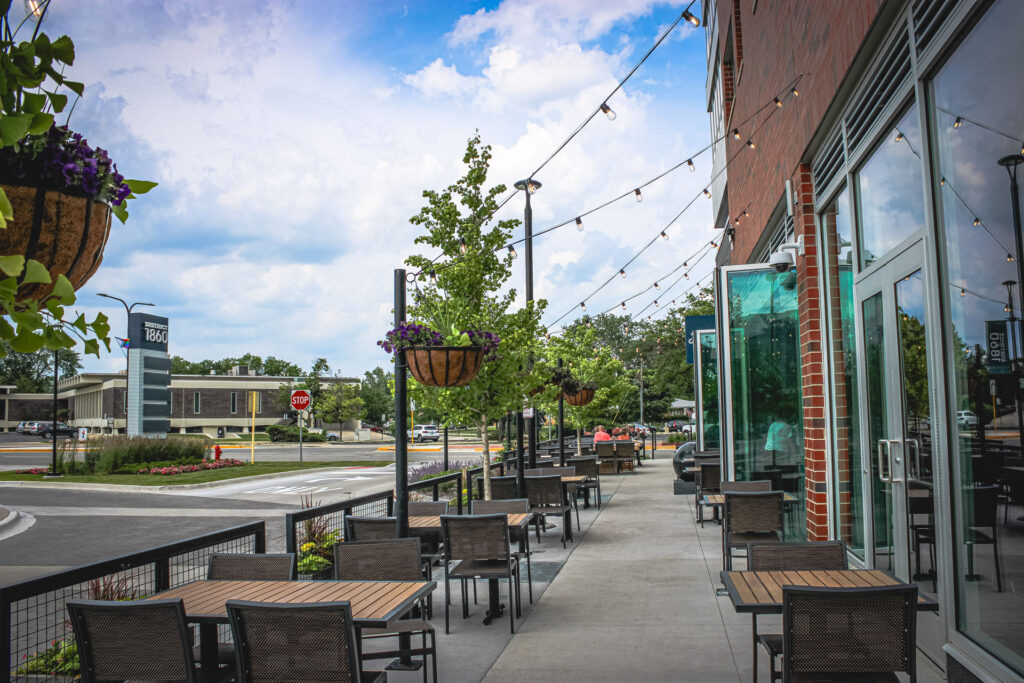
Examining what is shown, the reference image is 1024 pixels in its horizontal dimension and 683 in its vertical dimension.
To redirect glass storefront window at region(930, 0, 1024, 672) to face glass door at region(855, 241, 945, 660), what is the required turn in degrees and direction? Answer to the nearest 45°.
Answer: approximately 135° to its right

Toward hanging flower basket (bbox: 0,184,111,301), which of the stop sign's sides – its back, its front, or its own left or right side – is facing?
front

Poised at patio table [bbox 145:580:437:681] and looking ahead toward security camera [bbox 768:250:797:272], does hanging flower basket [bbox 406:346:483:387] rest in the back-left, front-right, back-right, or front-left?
front-left

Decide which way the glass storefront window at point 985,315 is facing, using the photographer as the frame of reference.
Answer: facing the viewer and to the left of the viewer

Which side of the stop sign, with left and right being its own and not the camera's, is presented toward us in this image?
front

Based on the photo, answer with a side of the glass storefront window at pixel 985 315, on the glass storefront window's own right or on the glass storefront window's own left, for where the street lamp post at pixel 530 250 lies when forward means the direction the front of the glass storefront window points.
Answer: on the glass storefront window's own right

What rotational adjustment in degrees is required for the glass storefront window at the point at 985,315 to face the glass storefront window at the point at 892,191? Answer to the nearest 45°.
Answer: approximately 135° to its right

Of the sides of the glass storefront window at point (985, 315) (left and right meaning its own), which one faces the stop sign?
right

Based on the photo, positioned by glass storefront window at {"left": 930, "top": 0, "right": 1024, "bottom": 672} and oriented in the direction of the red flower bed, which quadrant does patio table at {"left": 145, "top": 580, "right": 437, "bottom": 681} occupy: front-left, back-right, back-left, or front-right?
front-left

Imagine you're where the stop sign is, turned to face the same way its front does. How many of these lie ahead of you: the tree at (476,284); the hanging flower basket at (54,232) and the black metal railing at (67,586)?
3

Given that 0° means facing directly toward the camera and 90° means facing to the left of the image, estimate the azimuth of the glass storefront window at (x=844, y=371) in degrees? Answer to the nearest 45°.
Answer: approximately 90°

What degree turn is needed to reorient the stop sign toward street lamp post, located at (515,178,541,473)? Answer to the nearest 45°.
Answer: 0° — it already faces it

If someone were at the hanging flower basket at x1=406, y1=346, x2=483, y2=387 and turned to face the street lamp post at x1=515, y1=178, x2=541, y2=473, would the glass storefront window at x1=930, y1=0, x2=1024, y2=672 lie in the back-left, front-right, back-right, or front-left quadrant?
back-right
